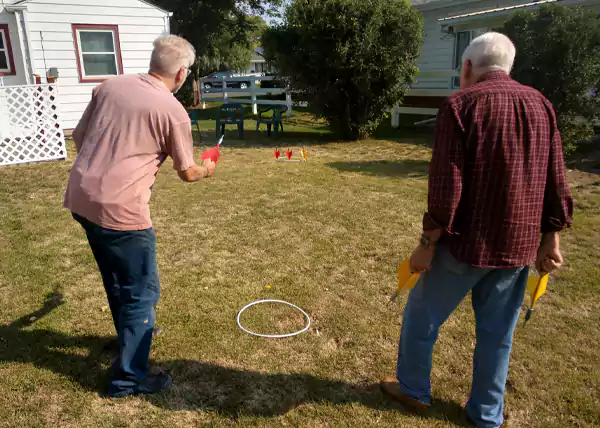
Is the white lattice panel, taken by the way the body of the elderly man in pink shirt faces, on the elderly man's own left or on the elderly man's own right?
on the elderly man's own left

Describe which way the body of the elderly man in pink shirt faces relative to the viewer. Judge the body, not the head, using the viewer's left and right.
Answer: facing away from the viewer and to the right of the viewer

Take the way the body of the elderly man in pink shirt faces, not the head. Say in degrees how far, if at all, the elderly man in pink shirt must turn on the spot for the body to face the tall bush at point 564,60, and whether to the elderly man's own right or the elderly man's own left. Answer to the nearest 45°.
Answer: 0° — they already face it

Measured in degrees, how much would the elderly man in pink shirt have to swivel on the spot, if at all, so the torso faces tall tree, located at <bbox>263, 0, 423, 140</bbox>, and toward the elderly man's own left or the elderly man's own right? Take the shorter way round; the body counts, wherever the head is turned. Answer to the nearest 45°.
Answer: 0° — they already face it

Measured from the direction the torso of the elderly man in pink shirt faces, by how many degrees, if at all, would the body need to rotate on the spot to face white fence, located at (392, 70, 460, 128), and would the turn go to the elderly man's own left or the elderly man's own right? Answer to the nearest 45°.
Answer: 0° — they already face it

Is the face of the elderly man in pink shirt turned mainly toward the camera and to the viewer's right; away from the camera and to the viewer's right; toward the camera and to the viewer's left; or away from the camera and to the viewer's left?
away from the camera and to the viewer's right

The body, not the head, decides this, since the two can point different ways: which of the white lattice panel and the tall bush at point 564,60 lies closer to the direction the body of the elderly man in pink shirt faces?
the tall bush

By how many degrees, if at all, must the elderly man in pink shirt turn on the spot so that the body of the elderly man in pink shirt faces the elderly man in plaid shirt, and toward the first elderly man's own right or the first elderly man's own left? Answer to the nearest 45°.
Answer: approximately 90° to the first elderly man's own right
